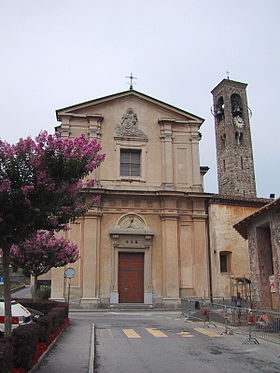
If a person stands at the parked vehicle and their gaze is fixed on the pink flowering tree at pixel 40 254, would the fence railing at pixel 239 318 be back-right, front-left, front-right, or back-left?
front-right

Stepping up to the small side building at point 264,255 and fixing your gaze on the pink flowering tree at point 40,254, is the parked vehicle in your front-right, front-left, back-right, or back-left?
front-left

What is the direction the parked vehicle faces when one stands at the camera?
facing away from the viewer and to the right of the viewer

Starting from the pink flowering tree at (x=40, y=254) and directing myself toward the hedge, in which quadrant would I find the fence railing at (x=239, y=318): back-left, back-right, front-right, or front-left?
front-left

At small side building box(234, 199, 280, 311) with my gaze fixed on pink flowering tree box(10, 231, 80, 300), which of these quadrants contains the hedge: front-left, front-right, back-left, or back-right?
front-left

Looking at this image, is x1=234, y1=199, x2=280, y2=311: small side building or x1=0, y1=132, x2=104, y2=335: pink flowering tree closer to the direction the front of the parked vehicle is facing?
the small side building

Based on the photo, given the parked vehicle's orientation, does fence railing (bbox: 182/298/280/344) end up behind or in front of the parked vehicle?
in front

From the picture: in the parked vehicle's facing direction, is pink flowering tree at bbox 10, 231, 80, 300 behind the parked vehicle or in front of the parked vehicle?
in front

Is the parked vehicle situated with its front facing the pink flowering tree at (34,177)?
no
